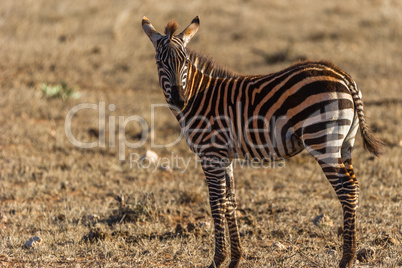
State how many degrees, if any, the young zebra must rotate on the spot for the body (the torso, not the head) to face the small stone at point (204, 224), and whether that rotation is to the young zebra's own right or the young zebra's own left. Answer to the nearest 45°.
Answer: approximately 45° to the young zebra's own right

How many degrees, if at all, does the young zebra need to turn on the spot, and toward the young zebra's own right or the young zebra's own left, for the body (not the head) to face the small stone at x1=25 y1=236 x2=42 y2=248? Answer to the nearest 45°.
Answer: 0° — it already faces it

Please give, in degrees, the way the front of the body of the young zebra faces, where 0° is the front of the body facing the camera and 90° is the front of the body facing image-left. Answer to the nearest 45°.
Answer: approximately 90°

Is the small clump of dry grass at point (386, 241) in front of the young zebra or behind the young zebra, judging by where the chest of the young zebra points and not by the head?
behind

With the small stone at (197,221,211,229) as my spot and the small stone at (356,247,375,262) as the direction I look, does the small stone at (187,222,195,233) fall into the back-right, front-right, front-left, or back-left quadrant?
back-right

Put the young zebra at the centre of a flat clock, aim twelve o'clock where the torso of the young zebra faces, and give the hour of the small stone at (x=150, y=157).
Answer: The small stone is roughly at 2 o'clock from the young zebra.

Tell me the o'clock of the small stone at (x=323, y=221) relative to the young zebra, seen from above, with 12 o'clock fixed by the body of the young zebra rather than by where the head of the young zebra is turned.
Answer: The small stone is roughly at 4 o'clock from the young zebra.
